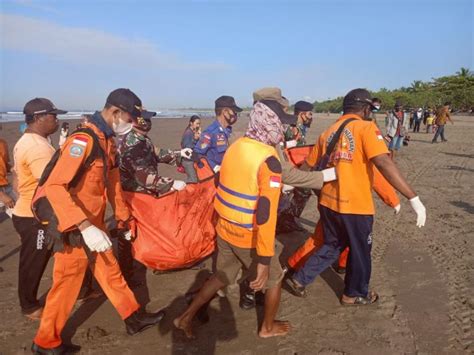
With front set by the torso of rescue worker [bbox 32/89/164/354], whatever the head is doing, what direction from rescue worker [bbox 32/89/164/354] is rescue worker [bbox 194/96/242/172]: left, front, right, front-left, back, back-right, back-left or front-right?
front-left

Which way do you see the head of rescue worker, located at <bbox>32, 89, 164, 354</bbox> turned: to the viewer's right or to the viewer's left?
to the viewer's right

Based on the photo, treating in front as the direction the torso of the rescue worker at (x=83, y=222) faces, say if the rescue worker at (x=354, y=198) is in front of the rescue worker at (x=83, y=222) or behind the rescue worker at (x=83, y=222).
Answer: in front

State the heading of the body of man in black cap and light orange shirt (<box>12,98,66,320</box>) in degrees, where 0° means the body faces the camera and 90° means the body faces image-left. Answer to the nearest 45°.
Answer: approximately 270°

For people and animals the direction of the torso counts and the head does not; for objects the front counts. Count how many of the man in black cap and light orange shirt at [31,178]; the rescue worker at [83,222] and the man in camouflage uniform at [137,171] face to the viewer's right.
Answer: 3

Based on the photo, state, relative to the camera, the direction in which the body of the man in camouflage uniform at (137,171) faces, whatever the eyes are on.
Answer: to the viewer's right

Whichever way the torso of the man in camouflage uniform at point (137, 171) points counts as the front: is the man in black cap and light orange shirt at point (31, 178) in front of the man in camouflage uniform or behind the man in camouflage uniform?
behind

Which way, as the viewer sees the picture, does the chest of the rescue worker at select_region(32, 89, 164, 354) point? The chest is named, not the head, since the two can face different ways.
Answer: to the viewer's right

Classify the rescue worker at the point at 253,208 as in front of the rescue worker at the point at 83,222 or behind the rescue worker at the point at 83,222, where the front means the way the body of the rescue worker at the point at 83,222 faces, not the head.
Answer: in front

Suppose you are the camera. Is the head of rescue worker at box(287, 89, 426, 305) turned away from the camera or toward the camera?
away from the camera

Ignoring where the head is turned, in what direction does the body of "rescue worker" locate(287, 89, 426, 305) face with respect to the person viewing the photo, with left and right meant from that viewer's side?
facing away from the viewer and to the right of the viewer

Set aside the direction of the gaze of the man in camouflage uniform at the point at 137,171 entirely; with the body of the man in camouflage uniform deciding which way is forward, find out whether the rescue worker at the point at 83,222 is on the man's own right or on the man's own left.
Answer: on the man's own right

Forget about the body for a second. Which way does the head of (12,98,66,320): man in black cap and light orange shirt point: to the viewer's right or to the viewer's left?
to the viewer's right

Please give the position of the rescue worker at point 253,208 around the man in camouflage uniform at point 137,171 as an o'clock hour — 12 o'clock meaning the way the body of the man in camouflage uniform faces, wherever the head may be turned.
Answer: The rescue worker is roughly at 2 o'clock from the man in camouflage uniform.
